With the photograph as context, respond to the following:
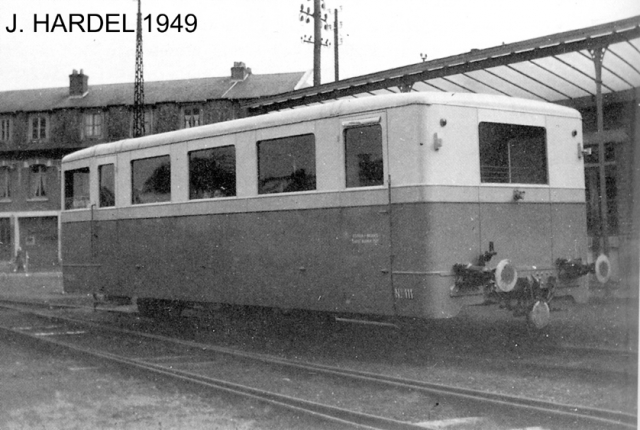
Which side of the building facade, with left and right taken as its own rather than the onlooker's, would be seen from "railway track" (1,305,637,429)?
front

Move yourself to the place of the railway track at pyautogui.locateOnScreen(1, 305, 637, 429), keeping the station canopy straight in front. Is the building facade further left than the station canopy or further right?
left

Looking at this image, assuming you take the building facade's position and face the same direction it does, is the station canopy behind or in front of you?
in front

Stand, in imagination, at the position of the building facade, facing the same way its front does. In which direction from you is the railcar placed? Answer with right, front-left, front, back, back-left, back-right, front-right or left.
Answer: front

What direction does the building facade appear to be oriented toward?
toward the camera

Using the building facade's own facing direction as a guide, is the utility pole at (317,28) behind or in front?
in front

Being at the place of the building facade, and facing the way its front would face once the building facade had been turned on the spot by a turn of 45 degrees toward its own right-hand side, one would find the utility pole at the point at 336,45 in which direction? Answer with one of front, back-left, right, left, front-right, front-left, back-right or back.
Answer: left
